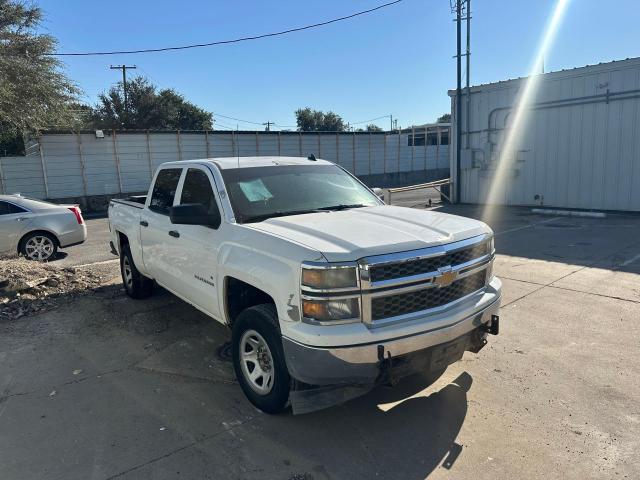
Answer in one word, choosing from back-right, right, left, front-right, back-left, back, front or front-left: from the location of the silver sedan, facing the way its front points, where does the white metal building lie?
back

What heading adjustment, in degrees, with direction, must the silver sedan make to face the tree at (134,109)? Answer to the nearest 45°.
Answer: approximately 90° to its right

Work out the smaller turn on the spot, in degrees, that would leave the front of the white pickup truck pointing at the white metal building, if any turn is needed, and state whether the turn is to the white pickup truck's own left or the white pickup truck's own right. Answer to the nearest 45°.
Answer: approximately 90° to the white pickup truck's own left

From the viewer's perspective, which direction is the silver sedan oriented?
to the viewer's left

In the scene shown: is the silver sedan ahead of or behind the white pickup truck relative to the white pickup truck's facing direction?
behind

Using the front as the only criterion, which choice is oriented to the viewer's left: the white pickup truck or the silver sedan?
the silver sedan

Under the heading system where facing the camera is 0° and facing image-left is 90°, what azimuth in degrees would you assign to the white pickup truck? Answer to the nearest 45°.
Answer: approximately 315°

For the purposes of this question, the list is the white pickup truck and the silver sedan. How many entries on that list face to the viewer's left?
1

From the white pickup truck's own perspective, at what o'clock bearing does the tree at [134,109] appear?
The tree is roughly at 7 o'clock from the white pickup truck.

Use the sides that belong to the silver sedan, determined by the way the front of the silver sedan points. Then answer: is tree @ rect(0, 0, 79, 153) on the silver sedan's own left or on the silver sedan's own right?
on the silver sedan's own right
